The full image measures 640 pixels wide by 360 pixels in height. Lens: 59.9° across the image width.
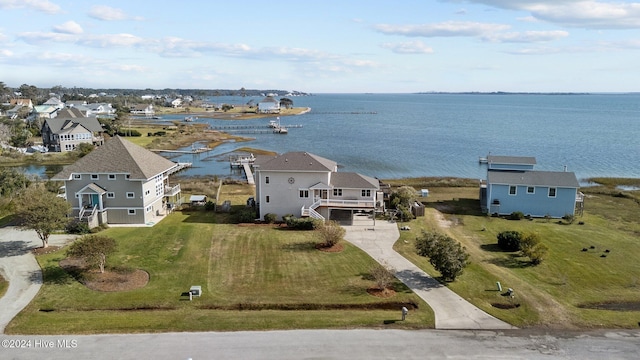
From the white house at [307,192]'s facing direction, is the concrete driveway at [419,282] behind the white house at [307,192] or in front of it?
in front

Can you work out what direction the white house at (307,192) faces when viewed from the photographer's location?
facing the viewer

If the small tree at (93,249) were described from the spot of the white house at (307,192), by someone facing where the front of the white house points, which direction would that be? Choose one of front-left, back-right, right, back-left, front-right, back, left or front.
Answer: front-right

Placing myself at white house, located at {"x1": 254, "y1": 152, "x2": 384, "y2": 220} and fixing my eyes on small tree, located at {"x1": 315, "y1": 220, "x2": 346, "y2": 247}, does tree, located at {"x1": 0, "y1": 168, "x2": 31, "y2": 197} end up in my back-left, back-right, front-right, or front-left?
back-right

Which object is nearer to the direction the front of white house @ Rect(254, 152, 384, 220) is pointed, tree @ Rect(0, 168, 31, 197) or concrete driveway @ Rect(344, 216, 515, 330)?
the concrete driveway

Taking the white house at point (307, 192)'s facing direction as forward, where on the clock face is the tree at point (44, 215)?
The tree is roughly at 2 o'clock from the white house.

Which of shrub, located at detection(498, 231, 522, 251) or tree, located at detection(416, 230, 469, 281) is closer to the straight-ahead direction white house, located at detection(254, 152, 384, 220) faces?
the tree

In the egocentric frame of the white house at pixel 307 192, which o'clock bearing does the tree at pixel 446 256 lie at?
The tree is roughly at 11 o'clock from the white house.

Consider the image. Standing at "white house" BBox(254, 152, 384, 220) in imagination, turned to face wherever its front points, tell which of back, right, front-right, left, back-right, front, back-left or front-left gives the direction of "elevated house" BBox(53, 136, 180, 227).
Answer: right

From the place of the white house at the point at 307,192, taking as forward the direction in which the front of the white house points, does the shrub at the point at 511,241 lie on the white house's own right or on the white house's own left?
on the white house's own left

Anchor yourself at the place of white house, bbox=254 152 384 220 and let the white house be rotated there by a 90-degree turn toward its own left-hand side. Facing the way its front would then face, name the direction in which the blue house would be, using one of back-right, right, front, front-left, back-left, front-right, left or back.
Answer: front

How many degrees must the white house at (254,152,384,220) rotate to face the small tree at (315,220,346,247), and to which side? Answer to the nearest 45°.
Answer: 0° — it already faces it
